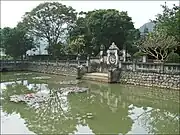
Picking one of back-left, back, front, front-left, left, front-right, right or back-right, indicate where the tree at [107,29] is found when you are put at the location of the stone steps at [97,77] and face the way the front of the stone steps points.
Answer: back-right

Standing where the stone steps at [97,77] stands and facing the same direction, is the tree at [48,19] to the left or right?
on its right

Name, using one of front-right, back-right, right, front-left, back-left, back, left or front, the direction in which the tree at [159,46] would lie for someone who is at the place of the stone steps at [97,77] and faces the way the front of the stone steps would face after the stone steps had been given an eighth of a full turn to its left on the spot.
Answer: left

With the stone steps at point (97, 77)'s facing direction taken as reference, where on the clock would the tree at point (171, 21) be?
The tree is roughly at 7 o'clock from the stone steps.

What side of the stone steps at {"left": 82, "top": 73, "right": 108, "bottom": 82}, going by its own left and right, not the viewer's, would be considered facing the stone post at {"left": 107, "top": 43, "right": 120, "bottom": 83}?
left

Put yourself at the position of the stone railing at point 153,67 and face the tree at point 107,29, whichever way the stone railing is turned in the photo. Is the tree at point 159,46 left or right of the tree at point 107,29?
right

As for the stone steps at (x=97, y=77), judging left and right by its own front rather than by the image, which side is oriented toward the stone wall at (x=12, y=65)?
right

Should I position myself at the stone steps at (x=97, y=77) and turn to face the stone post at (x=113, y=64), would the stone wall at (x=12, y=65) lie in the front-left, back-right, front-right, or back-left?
back-left

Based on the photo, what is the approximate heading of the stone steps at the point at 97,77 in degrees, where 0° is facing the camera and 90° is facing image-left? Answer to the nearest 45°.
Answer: approximately 45°

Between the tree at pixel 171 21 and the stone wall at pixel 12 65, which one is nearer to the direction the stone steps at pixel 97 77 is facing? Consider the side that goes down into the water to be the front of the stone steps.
the stone wall

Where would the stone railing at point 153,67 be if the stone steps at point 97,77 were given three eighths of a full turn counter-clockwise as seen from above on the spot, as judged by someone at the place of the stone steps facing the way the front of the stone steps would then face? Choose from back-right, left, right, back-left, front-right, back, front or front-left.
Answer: front-right

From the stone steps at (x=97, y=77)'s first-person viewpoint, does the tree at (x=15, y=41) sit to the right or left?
on its right
